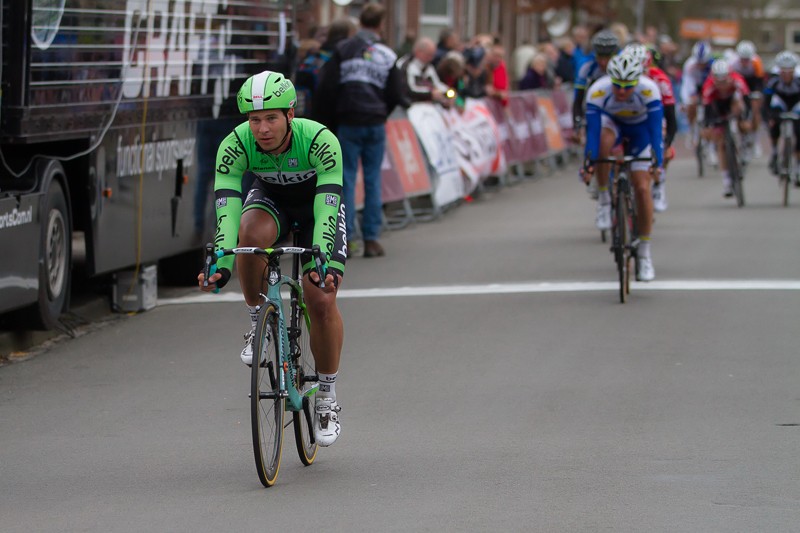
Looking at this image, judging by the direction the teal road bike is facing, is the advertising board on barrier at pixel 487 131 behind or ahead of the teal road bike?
behind

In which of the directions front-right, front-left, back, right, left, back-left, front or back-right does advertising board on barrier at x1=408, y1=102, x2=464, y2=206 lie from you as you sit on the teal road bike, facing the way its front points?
back

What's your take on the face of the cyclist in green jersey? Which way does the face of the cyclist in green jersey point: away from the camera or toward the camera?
toward the camera

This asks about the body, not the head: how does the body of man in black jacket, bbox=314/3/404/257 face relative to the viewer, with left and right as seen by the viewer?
facing away from the viewer

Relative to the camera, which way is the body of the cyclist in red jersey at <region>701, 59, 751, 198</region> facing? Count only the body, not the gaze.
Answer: toward the camera

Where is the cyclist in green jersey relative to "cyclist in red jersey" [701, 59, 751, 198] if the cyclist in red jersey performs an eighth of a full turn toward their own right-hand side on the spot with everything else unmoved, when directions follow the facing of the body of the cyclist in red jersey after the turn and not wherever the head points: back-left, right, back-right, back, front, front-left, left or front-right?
front-left

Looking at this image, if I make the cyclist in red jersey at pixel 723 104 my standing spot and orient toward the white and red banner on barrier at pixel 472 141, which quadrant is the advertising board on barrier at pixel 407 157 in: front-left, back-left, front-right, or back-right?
front-left

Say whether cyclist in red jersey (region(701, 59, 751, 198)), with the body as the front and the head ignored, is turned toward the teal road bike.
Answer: yes

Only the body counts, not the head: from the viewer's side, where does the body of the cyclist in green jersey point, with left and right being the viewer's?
facing the viewer

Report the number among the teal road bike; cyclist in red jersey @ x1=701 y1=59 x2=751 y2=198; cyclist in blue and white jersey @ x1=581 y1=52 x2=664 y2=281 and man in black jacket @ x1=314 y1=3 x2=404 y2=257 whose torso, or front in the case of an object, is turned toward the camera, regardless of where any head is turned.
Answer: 3

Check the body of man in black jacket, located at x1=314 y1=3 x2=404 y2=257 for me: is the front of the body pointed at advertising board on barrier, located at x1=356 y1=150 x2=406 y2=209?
yes

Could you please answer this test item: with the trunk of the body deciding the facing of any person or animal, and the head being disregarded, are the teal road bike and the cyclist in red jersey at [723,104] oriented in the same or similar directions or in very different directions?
same or similar directions

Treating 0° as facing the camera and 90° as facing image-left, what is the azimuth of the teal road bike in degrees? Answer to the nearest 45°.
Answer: approximately 0°
